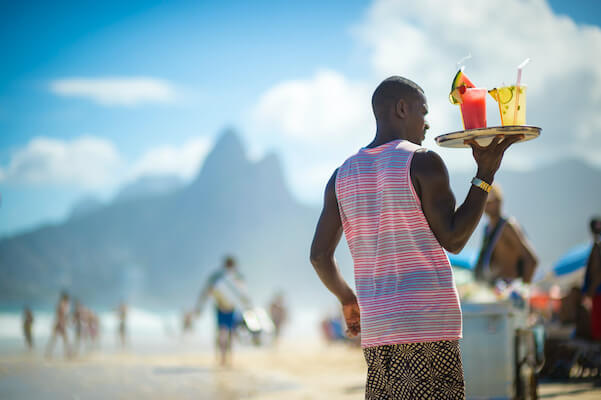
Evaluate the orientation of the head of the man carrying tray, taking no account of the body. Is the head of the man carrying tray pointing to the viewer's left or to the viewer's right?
to the viewer's right

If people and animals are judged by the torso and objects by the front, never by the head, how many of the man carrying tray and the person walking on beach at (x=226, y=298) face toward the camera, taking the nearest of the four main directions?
1

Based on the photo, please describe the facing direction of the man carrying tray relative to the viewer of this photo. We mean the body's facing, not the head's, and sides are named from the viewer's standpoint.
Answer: facing away from the viewer and to the right of the viewer

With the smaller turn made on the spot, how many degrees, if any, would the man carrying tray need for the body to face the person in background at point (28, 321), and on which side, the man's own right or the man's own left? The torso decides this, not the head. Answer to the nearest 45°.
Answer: approximately 90° to the man's own left

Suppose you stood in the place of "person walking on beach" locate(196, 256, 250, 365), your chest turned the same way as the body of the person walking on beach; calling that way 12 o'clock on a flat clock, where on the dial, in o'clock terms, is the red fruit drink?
The red fruit drink is roughly at 12 o'clock from the person walking on beach.

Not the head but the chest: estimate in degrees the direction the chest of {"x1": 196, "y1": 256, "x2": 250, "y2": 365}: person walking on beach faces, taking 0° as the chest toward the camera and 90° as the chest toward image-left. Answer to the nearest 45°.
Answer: approximately 0°

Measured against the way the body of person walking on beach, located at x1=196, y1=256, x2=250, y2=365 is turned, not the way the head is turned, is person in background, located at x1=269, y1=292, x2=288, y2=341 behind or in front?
behind
